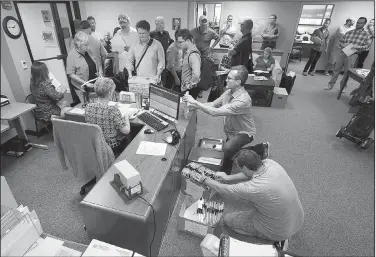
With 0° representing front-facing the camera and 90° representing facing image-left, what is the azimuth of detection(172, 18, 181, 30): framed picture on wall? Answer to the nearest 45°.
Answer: approximately 0°

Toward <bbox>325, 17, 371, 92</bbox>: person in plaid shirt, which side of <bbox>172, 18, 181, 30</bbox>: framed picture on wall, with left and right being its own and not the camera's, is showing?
left

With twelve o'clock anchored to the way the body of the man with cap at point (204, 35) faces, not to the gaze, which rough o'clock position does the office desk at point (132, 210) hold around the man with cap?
The office desk is roughly at 12 o'clock from the man with cap.

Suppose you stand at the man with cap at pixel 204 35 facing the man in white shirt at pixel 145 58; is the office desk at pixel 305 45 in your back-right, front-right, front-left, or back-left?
back-left

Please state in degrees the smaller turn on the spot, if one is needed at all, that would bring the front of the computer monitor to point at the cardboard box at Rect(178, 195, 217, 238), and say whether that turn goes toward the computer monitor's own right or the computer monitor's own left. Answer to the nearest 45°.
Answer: approximately 45° to the computer monitor's own left

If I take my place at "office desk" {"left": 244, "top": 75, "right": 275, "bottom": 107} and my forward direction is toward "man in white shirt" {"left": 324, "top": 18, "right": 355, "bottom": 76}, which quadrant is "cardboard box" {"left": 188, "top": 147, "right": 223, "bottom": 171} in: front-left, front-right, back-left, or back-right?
back-right

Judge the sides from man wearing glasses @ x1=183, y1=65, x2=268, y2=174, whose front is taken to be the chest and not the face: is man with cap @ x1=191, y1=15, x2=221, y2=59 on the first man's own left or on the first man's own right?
on the first man's own right

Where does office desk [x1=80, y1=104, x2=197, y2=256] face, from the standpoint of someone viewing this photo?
facing to the left of the viewer

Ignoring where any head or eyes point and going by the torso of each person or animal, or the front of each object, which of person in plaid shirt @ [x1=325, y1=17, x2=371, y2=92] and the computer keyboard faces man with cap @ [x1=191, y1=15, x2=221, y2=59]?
the person in plaid shirt
